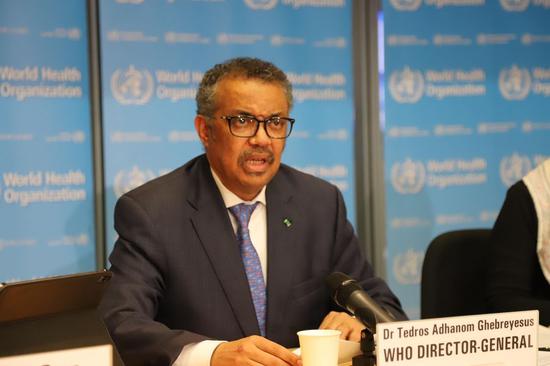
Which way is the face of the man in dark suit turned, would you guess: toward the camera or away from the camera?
toward the camera

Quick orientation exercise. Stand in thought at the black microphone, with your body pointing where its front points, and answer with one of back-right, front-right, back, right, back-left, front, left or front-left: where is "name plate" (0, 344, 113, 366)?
front-left

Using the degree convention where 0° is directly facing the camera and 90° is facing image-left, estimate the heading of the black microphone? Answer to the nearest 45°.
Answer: approximately 90°

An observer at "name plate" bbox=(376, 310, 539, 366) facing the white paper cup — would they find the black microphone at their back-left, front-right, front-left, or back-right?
front-right
